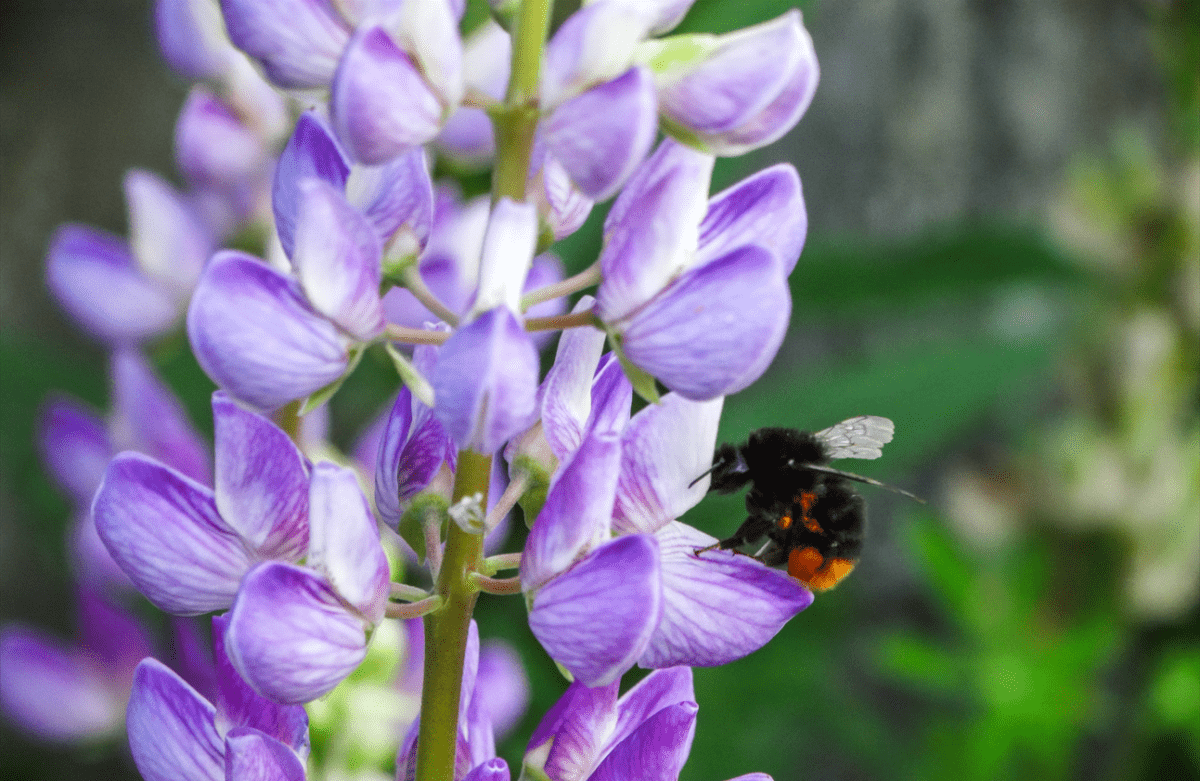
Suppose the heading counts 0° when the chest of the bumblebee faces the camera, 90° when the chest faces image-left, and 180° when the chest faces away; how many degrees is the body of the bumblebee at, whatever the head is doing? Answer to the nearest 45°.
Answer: approximately 90°
